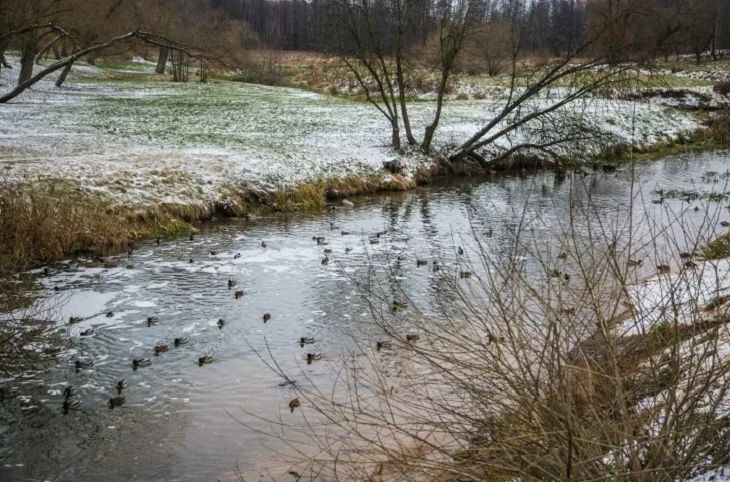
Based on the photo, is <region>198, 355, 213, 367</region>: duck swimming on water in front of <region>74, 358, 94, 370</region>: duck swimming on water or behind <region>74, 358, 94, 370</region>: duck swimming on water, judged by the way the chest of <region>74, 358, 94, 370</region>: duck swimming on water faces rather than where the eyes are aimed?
behind

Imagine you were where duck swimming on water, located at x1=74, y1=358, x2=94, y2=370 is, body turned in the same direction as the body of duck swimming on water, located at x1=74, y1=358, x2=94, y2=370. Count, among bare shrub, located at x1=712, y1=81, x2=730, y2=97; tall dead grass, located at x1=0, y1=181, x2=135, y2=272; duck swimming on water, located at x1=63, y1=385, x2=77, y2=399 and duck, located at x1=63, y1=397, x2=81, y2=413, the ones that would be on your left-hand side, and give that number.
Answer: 2

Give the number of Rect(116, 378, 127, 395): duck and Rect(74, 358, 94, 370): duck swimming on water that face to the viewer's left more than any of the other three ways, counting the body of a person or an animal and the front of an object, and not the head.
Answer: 1

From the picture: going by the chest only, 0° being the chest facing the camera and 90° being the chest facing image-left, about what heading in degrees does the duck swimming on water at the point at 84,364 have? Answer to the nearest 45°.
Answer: approximately 90°

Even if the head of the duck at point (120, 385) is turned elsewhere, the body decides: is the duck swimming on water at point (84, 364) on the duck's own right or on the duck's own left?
on the duck's own left
